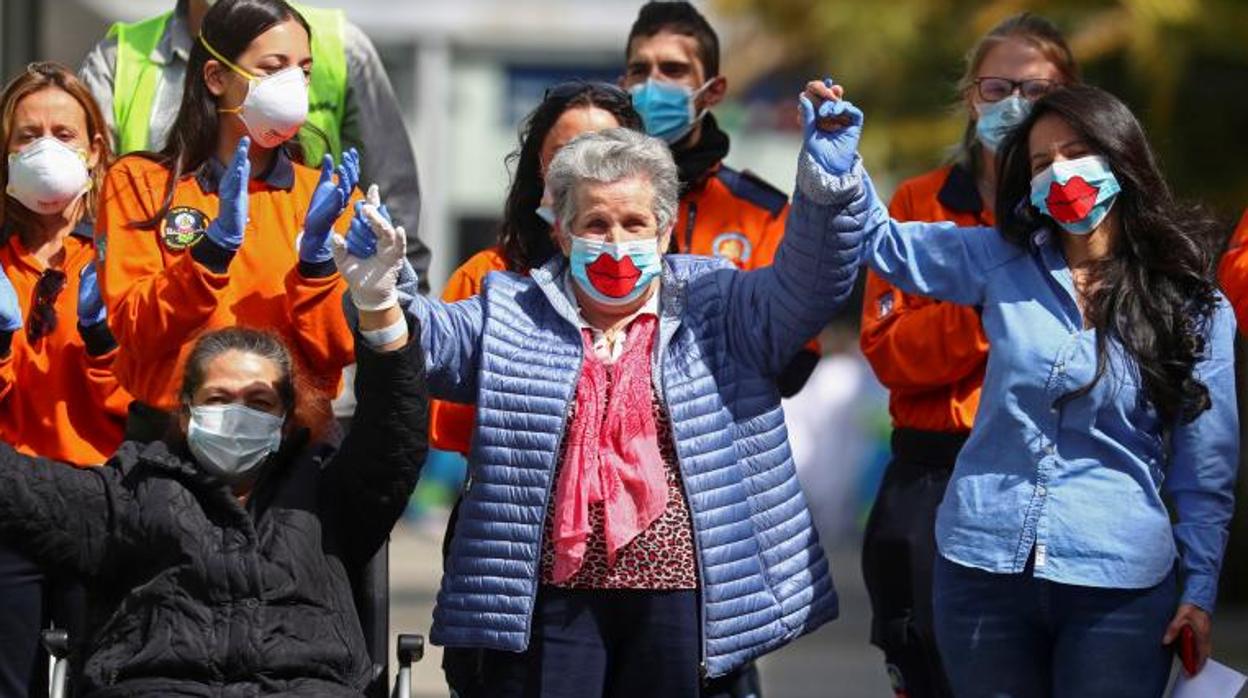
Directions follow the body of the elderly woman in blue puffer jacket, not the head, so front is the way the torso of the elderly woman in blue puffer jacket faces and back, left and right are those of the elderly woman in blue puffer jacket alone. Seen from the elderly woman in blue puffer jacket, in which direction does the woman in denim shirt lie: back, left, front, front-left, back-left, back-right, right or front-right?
left

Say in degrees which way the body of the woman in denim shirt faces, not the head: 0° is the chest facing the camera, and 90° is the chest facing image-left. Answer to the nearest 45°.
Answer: approximately 0°

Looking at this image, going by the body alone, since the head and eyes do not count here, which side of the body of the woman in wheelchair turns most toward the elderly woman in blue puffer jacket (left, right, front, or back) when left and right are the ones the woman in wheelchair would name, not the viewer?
left

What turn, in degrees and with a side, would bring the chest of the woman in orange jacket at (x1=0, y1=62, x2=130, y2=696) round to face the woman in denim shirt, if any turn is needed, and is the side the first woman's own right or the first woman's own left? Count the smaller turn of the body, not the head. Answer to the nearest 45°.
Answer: approximately 45° to the first woman's own left

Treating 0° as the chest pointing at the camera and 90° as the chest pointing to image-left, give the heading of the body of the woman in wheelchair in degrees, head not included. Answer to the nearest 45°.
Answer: approximately 0°
